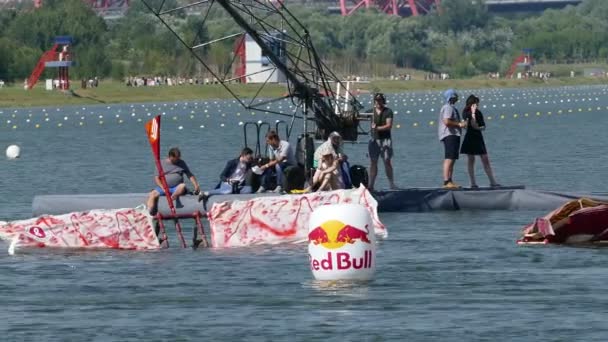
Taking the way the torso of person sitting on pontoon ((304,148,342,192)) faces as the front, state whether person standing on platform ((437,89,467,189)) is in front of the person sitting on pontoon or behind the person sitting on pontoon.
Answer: behind

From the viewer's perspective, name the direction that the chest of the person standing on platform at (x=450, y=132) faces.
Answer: to the viewer's right

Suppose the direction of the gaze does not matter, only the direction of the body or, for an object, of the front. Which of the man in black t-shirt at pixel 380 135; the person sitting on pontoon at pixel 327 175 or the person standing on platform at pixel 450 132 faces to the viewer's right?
the person standing on platform

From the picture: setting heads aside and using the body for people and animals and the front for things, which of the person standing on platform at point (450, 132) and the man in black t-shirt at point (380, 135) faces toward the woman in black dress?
the person standing on platform

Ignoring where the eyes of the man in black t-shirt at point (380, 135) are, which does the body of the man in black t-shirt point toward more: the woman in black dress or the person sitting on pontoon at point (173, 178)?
the person sitting on pontoon

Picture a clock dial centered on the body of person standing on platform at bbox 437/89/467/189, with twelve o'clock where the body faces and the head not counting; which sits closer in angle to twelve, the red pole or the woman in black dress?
the woman in black dress

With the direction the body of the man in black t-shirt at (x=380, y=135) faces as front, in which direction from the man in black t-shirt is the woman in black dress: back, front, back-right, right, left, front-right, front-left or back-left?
back-left

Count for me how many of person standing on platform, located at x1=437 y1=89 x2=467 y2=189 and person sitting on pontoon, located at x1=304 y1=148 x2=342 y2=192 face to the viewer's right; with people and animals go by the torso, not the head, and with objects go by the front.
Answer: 1

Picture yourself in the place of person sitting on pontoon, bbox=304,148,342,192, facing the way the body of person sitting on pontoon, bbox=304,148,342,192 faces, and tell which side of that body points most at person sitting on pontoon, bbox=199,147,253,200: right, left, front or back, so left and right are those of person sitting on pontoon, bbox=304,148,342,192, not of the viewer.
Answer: right

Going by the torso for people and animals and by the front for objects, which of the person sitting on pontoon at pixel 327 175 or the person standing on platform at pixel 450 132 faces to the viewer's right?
the person standing on platform

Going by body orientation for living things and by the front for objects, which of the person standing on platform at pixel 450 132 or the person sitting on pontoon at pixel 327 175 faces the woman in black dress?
the person standing on platform

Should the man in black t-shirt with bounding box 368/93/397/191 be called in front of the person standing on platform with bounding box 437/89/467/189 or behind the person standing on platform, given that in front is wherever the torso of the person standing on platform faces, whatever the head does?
behind

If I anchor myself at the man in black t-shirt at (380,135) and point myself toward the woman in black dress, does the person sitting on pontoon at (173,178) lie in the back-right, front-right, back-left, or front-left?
back-right
